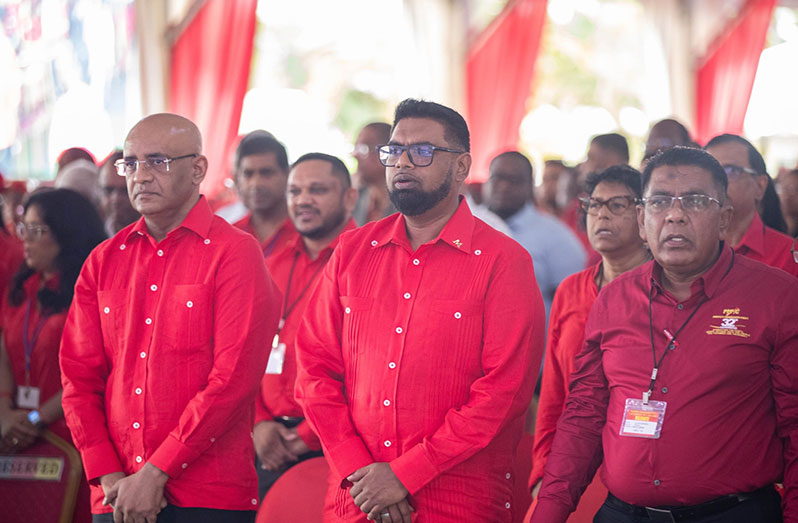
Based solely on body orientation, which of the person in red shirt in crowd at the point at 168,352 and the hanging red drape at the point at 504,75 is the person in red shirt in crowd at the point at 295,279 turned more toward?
the person in red shirt in crowd

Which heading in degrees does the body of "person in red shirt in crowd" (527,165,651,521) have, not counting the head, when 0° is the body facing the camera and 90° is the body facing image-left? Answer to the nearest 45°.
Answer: approximately 45°

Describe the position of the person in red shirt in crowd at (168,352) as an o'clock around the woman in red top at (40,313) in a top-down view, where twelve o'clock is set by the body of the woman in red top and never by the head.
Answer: The person in red shirt in crowd is roughly at 10 o'clock from the woman in red top.

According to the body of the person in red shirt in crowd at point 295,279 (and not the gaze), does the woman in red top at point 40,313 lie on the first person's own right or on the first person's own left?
on the first person's own right

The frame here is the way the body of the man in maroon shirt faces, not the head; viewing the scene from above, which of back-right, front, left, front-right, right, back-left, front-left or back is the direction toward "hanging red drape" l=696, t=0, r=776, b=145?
back-right

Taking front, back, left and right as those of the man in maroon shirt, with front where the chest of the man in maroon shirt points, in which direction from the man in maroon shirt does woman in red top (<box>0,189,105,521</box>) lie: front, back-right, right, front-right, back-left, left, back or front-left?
front-right

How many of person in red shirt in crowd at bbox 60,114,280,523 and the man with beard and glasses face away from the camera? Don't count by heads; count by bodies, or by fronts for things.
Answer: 0
